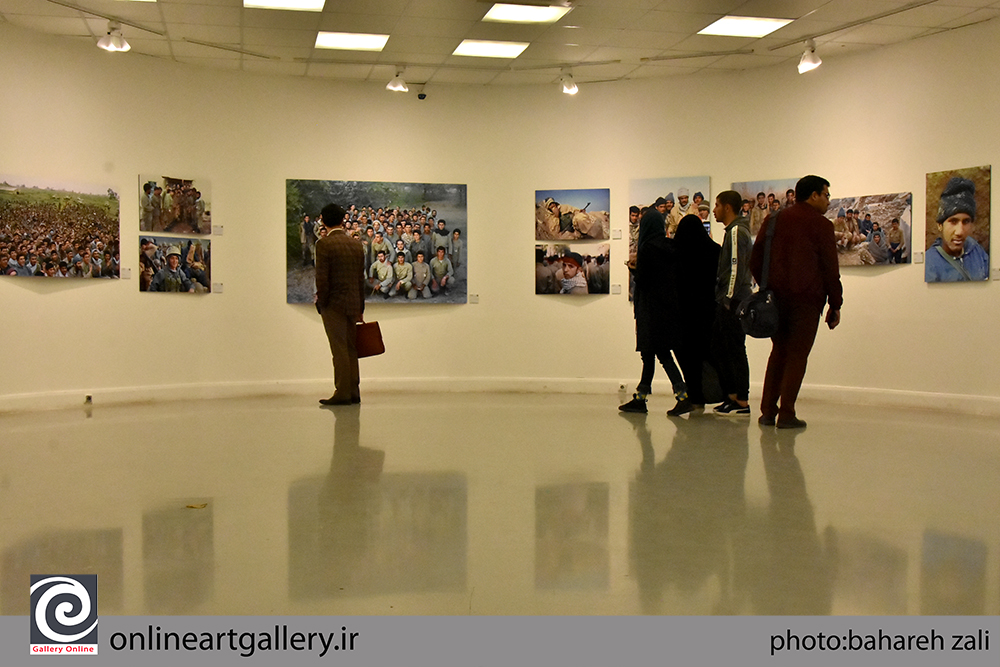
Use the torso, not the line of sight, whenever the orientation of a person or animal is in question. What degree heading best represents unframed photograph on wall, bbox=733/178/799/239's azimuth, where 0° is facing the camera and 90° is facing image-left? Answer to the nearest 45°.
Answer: approximately 0°

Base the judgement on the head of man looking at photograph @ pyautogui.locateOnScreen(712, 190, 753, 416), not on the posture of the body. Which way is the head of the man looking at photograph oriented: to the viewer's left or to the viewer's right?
to the viewer's left

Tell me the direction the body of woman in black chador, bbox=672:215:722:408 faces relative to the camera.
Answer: away from the camera

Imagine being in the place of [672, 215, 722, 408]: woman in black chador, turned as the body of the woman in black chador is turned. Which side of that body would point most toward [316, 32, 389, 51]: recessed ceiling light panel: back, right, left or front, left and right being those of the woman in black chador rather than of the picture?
left

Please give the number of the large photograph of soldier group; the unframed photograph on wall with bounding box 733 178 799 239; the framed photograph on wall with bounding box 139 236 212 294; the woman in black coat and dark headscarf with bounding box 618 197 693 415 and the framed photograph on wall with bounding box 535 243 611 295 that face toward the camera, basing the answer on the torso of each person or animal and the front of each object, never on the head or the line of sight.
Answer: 4

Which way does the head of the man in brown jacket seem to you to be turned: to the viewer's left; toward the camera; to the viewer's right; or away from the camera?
away from the camera

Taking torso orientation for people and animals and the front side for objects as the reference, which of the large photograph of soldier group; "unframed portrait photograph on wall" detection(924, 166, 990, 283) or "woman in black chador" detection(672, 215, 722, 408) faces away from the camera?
the woman in black chador

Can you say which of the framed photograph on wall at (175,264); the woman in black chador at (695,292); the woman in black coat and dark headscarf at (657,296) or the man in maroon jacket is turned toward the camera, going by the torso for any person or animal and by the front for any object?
the framed photograph on wall
